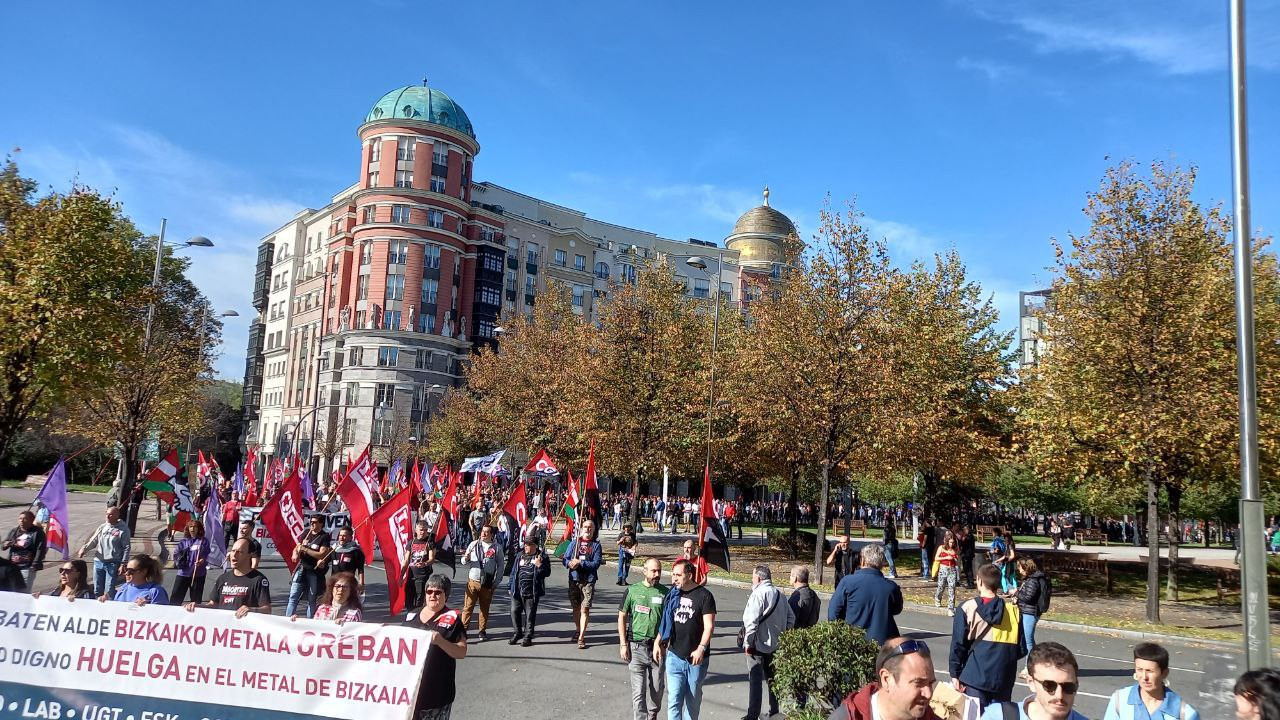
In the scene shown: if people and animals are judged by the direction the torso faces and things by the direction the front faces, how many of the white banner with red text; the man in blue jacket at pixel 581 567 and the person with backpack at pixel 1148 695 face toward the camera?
3

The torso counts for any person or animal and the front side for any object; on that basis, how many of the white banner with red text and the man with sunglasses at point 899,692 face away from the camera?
0

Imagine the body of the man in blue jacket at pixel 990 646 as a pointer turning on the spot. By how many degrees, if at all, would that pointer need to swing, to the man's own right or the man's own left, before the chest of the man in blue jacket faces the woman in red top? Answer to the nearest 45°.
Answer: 0° — they already face them

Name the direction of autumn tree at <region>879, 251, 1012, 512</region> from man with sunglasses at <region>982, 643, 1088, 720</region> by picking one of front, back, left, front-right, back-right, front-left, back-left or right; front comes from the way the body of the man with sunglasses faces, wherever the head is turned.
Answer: back-left

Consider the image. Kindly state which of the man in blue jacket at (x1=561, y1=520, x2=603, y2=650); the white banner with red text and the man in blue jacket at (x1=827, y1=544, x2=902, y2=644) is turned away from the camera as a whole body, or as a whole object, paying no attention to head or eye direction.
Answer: the man in blue jacket at (x1=827, y1=544, x2=902, y2=644)

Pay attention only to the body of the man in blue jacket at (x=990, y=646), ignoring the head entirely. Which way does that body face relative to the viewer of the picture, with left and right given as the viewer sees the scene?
facing away from the viewer

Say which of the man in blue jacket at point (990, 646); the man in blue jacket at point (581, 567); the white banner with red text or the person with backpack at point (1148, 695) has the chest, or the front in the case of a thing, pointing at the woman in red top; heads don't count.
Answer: the man in blue jacket at point (990, 646)

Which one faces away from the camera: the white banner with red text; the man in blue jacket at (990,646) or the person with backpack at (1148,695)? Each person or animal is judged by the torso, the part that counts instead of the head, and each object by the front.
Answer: the man in blue jacket

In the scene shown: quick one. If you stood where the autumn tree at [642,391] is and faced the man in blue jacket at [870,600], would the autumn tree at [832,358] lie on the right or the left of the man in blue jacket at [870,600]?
left

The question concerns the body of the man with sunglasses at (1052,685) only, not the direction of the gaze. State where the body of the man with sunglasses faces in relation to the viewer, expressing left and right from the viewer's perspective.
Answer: facing the viewer and to the right of the viewer

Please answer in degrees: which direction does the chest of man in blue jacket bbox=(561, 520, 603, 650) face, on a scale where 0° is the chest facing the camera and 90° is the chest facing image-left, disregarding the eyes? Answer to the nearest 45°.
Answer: approximately 0°

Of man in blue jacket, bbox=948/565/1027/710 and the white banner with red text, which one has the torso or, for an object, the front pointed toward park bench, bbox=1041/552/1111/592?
the man in blue jacket

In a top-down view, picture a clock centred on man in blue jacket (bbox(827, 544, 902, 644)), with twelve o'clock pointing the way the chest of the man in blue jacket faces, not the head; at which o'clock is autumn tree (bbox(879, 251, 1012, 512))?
The autumn tree is roughly at 12 o'clock from the man in blue jacket.

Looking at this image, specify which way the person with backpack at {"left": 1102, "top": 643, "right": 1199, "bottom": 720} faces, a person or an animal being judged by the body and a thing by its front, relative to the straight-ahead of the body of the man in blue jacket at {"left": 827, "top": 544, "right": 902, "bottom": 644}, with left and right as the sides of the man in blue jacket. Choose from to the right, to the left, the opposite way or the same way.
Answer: the opposite way
